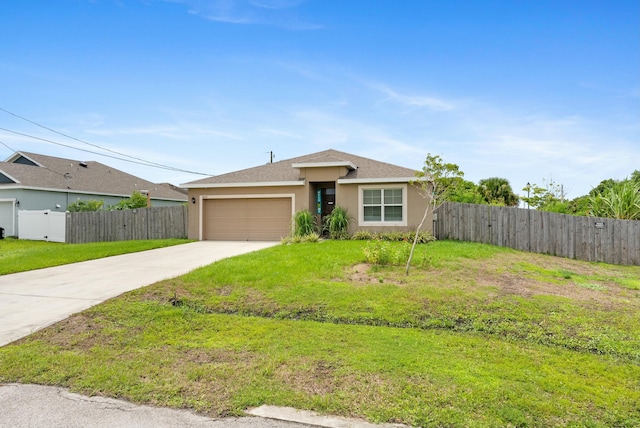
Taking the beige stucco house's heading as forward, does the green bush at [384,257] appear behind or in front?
in front

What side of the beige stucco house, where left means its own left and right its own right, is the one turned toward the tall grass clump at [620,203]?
left

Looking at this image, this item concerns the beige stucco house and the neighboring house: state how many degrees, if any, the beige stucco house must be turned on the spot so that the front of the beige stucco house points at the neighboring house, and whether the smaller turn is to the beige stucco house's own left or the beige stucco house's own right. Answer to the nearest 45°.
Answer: approximately 135° to the beige stucco house's own right

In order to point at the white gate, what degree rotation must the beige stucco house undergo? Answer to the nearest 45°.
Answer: approximately 90° to its right

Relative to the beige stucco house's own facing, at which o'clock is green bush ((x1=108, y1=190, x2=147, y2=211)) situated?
The green bush is roughly at 4 o'clock from the beige stucco house.

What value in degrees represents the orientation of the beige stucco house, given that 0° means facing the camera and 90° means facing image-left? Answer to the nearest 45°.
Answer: approximately 0°

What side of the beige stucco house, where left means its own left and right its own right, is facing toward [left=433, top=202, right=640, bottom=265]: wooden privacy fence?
left

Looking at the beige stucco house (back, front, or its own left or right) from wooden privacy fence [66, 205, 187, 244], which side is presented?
right
